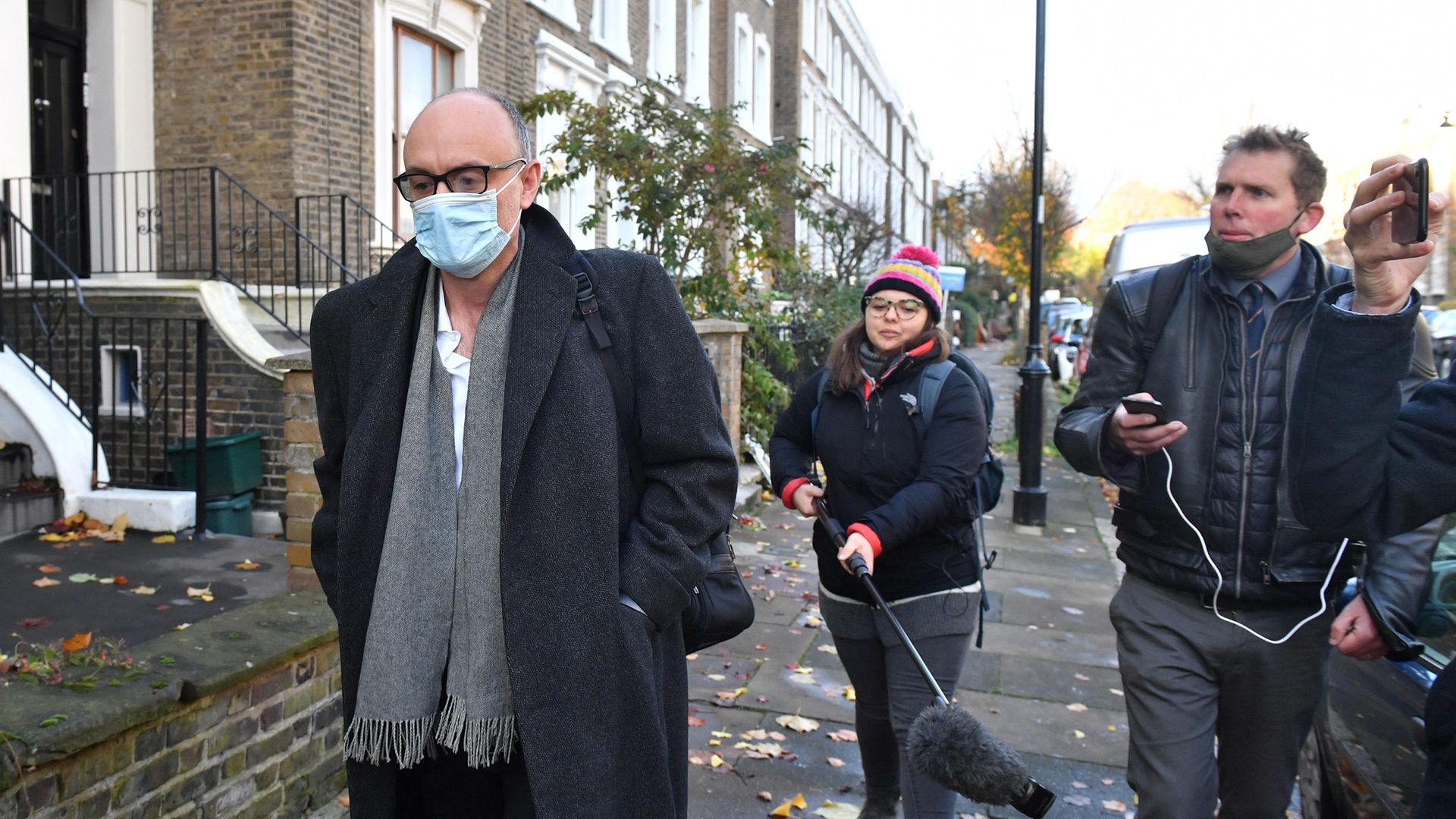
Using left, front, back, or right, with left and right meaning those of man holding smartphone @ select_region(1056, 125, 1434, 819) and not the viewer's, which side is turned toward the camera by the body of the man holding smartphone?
front

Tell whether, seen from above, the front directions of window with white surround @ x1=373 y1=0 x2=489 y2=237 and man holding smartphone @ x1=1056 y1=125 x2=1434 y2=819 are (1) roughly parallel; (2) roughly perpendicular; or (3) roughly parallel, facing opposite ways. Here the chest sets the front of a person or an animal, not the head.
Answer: roughly perpendicular

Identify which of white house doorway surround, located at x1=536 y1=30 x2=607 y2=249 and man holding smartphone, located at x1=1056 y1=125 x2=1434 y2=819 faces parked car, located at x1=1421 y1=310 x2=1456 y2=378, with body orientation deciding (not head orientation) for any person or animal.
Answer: the white house doorway surround

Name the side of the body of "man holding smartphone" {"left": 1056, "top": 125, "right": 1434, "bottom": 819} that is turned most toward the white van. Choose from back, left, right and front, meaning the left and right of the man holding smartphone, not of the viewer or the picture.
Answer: back

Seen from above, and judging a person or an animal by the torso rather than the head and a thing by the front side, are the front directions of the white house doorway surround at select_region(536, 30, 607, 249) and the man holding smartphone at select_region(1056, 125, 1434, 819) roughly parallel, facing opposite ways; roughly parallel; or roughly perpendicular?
roughly perpendicular

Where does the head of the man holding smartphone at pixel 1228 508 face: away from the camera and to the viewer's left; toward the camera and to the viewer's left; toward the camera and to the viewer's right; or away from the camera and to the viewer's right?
toward the camera and to the viewer's left

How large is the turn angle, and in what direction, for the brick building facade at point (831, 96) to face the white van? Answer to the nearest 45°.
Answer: approximately 45° to its right

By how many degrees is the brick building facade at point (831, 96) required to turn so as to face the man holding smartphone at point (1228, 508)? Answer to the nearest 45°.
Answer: approximately 45° to its right
